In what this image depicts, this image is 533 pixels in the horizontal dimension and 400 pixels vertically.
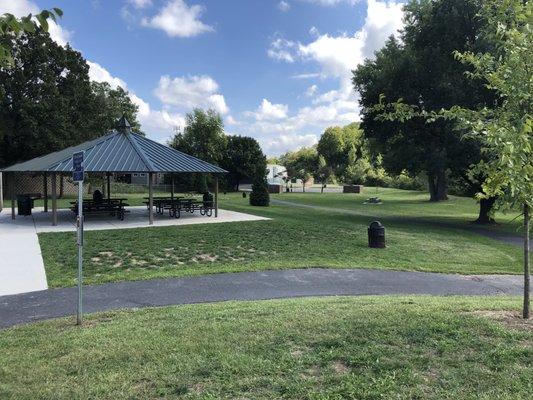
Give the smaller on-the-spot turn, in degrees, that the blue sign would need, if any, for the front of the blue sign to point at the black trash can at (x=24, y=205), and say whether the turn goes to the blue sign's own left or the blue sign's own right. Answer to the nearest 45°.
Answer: approximately 135° to the blue sign's own right

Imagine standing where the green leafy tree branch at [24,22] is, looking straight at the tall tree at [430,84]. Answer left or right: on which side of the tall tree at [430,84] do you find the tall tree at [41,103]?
left

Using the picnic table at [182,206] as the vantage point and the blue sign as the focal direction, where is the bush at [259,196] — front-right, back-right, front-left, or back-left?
back-left

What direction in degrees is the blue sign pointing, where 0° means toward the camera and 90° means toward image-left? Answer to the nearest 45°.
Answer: approximately 45°

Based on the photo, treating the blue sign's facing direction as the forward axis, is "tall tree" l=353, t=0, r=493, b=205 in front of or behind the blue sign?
behind

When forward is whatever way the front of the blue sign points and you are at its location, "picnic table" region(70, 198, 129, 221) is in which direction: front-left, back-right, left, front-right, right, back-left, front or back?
back-right

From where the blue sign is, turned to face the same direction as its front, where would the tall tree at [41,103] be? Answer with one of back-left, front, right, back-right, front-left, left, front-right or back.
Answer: back-right
